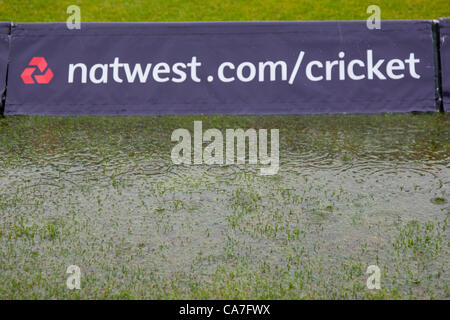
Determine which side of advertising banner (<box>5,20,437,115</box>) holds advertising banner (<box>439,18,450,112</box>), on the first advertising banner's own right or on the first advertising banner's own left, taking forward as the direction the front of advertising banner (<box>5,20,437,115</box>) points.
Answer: on the first advertising banner's own left

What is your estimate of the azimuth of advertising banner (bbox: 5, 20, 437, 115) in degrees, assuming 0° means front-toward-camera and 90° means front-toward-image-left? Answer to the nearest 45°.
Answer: approximately 0°

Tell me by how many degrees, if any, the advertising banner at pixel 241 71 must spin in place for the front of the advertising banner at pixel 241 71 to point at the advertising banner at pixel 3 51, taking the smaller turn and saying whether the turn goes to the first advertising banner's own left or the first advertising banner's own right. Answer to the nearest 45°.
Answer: approximately 90° to the first advertising banner's own right
